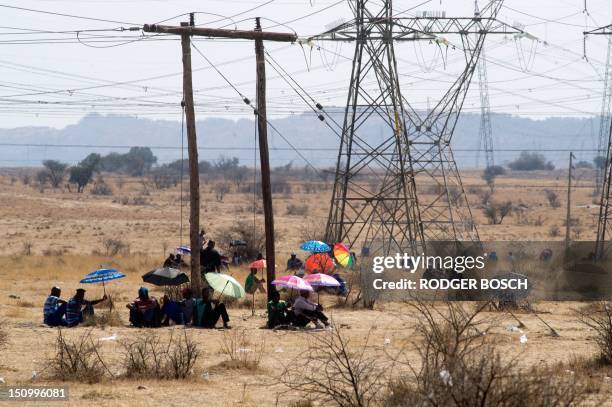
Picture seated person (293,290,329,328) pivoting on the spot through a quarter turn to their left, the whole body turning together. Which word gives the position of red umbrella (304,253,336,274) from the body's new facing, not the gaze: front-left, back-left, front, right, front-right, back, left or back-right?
front

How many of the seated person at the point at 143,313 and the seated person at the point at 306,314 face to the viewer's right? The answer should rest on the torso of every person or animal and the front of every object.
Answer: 1

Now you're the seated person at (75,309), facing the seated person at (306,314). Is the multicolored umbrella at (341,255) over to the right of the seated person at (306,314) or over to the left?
left

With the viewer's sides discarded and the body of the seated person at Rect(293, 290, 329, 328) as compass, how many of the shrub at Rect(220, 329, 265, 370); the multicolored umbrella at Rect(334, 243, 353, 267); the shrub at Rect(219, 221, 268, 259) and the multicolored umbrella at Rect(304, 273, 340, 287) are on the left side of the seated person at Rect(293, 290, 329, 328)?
3

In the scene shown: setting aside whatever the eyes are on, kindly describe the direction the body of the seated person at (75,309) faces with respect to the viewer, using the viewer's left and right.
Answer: facing away from the viewer and to the right of the viewer

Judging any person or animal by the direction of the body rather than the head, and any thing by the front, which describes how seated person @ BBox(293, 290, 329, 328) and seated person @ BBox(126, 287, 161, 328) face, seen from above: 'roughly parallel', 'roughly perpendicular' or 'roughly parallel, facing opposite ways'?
roughly perpendicular

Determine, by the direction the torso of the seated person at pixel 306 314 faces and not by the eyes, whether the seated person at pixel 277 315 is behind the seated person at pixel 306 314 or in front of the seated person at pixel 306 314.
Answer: behind

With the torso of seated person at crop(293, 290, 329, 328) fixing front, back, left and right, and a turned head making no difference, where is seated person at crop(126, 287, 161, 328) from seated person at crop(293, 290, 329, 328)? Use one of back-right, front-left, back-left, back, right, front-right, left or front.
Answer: back

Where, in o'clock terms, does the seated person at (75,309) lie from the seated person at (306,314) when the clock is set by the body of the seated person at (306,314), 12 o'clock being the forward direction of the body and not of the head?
the seated person at (75,309) is roughly at 6 o'clock from the seated person at (306,314).

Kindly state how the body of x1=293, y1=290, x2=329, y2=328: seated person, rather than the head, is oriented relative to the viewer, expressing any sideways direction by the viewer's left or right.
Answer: facing to the right of the viewer

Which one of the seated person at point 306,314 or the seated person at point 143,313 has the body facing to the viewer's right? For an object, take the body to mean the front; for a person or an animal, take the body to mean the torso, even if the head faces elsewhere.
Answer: the seated person at point 306,314
